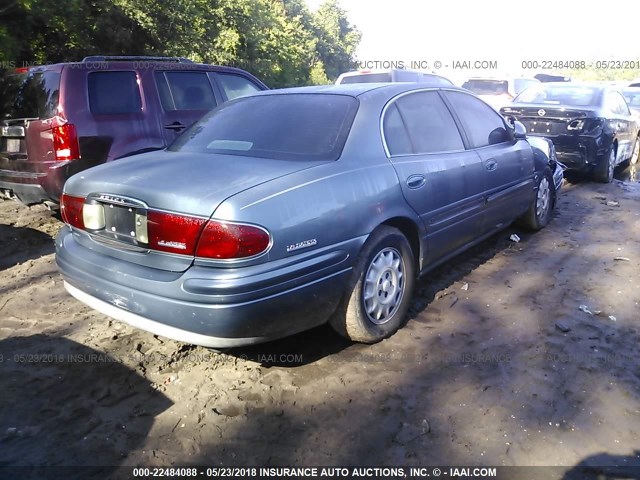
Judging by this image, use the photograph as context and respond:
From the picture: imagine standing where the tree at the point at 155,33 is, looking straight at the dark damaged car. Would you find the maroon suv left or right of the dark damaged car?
right

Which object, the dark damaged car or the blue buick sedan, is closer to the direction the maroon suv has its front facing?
the dark damaged car

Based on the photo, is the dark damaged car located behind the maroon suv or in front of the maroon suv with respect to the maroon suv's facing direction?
in front

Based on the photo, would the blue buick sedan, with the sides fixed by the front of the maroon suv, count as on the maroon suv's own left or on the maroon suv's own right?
on the maroon suv's own right

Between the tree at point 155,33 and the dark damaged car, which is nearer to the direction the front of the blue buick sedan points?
the dark damaged car

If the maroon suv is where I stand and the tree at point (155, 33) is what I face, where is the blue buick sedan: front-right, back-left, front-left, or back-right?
back-right

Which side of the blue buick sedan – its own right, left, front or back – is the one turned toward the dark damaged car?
front

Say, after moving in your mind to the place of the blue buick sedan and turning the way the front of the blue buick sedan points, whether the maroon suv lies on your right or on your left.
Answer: on your left

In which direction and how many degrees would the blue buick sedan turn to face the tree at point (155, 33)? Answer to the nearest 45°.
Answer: approximately 45° to its left

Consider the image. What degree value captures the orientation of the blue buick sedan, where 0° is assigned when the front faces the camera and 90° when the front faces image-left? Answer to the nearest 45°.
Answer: approximately 225°

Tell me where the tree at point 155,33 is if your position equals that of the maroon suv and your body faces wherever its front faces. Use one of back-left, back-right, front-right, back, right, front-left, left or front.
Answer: front-left

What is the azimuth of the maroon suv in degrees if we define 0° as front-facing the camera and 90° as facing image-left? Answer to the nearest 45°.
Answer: approximately 225°

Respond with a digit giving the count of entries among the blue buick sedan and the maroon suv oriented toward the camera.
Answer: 0
